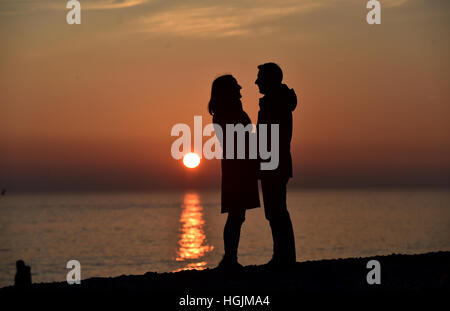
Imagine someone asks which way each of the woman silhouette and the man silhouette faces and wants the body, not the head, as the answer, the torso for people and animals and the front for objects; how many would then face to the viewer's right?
1

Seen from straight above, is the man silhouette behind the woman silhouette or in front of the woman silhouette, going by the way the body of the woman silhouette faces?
in front

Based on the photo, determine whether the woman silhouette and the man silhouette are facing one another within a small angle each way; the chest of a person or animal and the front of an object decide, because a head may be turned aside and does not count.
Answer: yes

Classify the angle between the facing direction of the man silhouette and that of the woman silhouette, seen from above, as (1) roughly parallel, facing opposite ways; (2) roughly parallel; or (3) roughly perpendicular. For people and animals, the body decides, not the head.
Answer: roughly parallel, facing opposite ways

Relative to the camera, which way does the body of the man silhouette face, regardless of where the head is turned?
to the viewer's left

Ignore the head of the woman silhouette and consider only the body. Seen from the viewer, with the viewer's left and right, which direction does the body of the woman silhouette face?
facing to the right of the viewer

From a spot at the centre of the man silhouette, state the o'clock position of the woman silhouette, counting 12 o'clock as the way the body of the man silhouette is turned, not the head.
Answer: The woman silhouette is roughly at 12 o'clock from the man silhouette.
